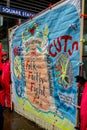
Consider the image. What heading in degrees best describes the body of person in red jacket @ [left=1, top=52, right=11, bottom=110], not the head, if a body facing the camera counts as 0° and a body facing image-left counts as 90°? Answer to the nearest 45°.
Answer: approximately 45°

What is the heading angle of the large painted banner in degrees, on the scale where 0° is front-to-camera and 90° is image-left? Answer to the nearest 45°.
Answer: approximately 45°
